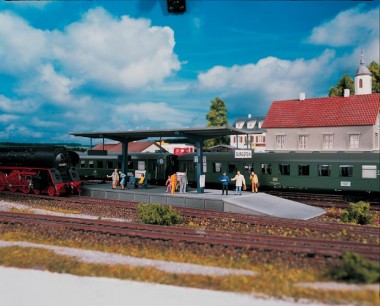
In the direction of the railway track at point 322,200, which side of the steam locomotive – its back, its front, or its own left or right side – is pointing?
front

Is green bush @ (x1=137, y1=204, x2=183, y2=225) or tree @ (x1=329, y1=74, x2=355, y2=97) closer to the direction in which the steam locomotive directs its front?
the green bush

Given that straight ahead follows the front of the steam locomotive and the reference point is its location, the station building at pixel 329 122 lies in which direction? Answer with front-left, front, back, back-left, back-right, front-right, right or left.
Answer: front-left

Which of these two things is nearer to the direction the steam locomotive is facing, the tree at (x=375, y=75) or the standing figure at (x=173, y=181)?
the standing figure

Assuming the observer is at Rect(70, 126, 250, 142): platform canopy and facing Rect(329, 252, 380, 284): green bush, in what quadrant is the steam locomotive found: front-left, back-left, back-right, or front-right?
back-right

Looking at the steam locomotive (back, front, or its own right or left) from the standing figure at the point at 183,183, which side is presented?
front

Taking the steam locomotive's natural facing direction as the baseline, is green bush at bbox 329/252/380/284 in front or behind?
in front

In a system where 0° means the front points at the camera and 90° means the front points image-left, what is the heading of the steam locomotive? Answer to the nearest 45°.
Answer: approximately 315°

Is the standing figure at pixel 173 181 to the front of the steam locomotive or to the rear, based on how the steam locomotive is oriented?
to the front
